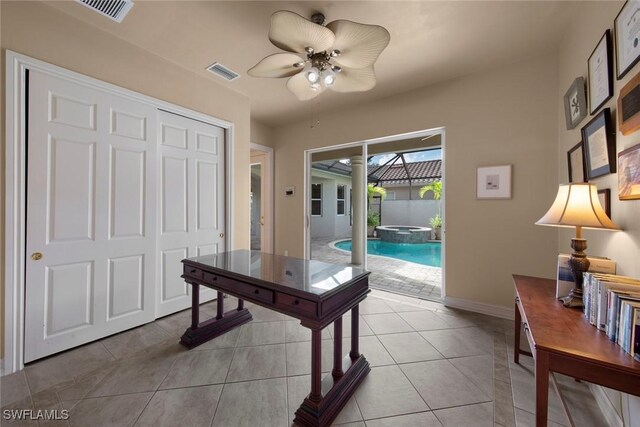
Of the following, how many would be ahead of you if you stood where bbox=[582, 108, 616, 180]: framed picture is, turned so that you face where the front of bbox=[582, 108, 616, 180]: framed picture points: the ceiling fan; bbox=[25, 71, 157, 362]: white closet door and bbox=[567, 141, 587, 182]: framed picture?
2

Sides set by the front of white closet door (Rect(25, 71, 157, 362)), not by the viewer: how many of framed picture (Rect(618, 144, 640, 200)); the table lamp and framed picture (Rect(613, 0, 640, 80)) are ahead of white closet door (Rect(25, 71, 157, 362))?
3

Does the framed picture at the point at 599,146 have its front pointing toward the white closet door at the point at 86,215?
yes

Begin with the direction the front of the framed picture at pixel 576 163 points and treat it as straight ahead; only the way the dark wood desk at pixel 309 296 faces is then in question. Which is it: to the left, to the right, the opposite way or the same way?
to the left

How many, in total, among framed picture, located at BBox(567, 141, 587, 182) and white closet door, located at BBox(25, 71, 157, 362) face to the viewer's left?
1

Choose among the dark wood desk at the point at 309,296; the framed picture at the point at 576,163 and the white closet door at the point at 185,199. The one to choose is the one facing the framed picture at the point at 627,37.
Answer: the white closet door

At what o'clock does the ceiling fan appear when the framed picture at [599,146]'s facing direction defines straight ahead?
The ceiling fan is roughly at 12 o'clock from the framed picture.

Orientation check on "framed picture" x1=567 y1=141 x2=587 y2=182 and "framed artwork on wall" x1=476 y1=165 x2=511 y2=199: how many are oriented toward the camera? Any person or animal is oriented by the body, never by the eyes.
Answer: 1

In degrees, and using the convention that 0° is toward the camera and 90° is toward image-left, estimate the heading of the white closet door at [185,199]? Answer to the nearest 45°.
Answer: approximately 315°
